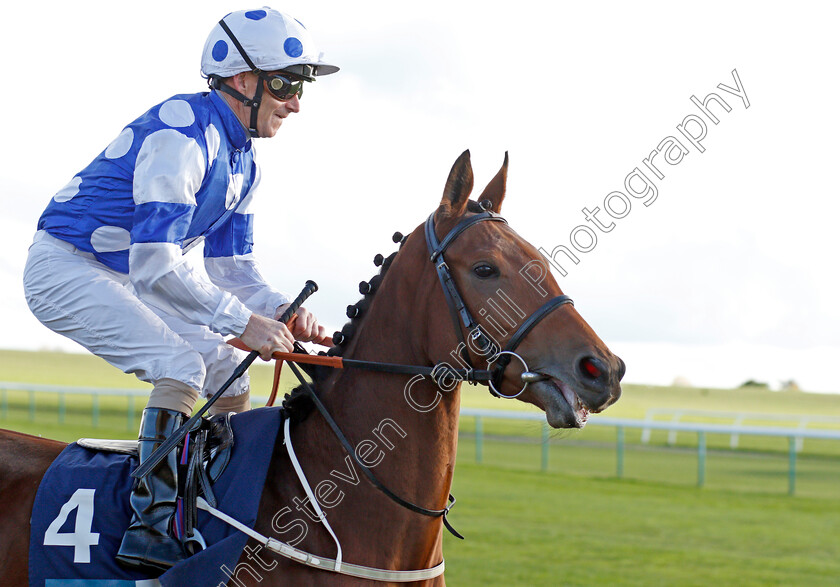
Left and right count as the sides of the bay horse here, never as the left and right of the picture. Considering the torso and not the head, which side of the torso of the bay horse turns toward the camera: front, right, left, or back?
right

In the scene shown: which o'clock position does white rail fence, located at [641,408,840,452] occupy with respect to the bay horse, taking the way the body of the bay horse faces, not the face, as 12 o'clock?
The white rail fence is roughly at 10 o'clock from the bay horse.
